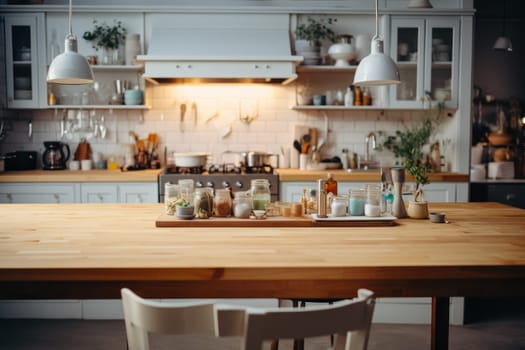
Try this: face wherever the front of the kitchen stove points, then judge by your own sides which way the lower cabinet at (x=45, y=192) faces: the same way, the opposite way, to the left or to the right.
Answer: the same way

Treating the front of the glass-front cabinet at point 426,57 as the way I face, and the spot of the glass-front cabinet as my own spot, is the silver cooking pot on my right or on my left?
on my right

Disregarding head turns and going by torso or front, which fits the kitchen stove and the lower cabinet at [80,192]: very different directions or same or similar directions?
same or similar directions

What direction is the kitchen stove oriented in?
toward the camera

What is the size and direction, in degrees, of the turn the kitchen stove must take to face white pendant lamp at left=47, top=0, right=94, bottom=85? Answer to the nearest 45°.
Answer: approximately 45° to its right

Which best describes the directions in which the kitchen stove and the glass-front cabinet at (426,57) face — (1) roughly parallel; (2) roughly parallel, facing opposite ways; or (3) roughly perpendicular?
roughly parallel

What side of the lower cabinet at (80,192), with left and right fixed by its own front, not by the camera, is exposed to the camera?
front

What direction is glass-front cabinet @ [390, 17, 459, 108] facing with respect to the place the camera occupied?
facing the viewer

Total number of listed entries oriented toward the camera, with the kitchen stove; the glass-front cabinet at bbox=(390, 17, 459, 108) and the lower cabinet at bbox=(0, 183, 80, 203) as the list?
3

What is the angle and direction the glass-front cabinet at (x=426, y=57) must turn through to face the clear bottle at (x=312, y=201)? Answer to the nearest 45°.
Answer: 0° — it already faces it

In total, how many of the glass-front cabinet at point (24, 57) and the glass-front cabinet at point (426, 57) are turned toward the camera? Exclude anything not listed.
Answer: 2

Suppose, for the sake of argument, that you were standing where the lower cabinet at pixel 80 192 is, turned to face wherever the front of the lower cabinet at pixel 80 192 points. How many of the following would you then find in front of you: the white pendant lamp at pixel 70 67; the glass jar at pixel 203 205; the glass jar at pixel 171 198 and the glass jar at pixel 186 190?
4

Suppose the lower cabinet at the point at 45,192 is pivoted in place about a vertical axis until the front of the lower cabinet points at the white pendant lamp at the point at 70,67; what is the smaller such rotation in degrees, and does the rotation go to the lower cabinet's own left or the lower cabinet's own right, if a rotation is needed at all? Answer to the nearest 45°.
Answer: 0° — it already faces it

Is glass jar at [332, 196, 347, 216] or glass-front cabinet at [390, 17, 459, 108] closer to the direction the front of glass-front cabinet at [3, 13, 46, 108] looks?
the glass jar

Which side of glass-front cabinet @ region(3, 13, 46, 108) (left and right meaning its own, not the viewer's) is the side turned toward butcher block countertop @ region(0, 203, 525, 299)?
front

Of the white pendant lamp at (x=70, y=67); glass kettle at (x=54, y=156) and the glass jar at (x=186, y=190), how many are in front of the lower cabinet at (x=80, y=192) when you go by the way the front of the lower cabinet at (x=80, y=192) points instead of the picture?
2

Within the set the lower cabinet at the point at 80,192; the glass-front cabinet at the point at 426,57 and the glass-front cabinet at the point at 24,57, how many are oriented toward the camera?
3

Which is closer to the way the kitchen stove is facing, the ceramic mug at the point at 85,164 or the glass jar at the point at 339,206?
the glass jar

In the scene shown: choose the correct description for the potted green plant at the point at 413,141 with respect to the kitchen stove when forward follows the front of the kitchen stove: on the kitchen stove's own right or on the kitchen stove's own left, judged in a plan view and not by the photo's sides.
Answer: on the kitchen stove's own left

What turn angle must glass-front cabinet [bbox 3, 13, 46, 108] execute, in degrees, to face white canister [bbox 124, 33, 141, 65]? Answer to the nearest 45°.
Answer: approximately 90° to its left
